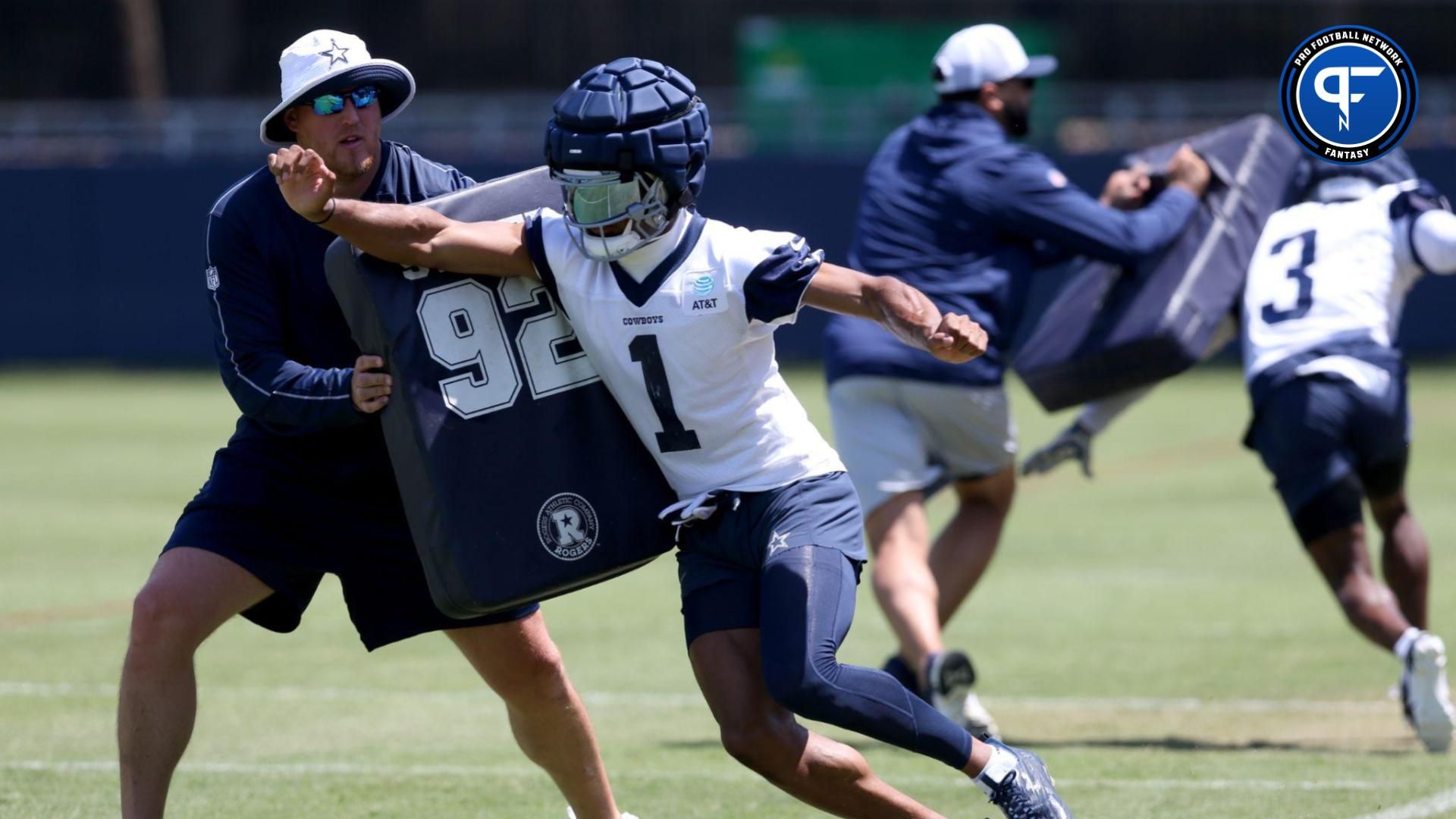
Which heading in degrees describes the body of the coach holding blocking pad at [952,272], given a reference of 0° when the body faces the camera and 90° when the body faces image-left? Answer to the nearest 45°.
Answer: approximately 225°

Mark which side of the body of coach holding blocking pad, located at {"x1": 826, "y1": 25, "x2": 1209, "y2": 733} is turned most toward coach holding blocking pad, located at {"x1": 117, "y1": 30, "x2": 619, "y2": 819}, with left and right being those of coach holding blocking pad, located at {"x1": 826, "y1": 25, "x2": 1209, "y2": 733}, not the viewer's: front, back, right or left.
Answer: back

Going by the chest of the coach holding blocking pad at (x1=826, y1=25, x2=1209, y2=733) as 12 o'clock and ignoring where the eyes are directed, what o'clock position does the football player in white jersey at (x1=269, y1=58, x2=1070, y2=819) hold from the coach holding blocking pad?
The football player in white jersey is roughly at 5 o'clock from the coach holding blocking pad.

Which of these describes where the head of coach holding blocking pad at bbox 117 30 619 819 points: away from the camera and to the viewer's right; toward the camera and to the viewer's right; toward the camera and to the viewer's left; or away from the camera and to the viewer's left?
toward the camera and to the viewer's right

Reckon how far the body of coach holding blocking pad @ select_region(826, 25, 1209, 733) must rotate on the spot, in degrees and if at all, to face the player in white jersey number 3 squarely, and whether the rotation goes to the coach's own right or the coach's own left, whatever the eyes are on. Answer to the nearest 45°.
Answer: approximately 45° to the coach's own right

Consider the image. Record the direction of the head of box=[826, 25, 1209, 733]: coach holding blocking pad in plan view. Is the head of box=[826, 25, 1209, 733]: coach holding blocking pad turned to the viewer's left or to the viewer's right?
to the viewer's right
